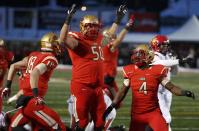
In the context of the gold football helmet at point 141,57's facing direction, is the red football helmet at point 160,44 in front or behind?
behind

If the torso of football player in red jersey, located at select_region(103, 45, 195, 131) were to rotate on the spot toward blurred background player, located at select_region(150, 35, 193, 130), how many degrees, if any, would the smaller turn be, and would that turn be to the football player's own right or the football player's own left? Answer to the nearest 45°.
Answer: approximately 180°

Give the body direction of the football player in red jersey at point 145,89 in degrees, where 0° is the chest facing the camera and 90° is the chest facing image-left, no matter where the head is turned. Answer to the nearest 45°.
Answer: approximately 0°

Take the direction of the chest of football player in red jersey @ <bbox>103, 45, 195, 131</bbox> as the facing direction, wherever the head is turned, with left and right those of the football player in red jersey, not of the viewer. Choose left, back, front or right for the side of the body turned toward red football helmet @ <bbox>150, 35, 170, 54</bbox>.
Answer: back

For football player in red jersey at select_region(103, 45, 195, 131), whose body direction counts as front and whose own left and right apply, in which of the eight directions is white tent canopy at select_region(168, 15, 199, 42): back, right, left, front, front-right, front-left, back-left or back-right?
back

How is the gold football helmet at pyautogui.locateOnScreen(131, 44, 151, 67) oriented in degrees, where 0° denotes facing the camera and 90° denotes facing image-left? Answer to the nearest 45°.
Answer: approximately 45°
